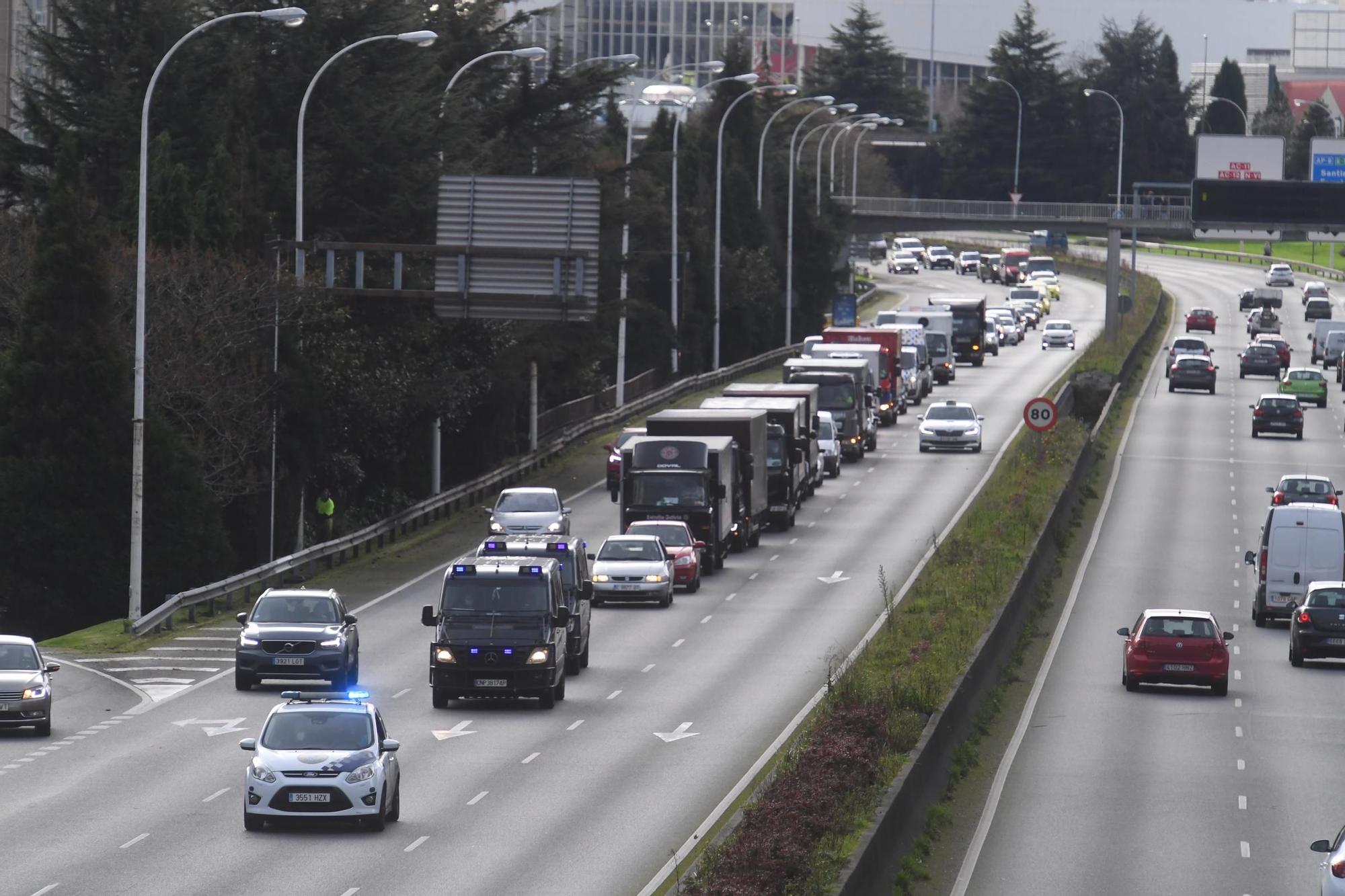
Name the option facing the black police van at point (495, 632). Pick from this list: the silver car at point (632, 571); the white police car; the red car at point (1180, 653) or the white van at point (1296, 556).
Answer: the silver car

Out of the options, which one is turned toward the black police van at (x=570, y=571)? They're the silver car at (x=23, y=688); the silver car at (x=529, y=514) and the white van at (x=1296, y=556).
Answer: the silver car at (x=529, y=514)

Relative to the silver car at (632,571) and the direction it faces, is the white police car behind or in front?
in front

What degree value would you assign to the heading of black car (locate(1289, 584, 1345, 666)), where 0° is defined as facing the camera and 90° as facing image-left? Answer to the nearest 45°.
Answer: approximately 180°

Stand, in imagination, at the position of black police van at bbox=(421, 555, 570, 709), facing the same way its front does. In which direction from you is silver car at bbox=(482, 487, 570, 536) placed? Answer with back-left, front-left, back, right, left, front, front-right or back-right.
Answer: back

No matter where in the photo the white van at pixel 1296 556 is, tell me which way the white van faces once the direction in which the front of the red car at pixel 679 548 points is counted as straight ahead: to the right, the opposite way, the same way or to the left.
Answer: the opposite way

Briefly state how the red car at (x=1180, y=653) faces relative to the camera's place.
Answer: facing away from the viewer
